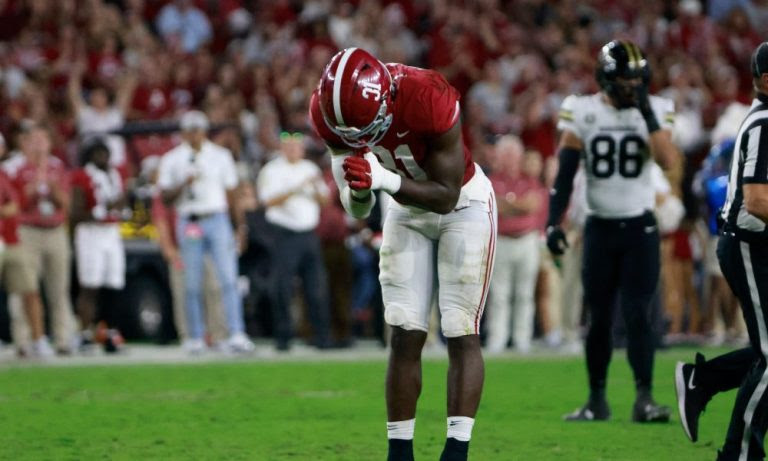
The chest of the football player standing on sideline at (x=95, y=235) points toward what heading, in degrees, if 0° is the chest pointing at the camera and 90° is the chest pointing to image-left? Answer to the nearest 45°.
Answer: approximately 315°

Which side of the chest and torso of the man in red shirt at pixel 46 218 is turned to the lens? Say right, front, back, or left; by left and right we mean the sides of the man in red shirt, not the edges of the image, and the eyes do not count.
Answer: front

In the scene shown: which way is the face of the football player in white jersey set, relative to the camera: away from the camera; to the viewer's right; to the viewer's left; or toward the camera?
toward the camera

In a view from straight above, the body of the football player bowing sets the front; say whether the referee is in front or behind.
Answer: behind

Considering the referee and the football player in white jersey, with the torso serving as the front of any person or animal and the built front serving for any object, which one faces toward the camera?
the football player in white jersey

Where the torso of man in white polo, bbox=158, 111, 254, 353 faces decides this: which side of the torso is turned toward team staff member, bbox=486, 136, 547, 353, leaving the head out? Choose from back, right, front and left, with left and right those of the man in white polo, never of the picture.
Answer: left

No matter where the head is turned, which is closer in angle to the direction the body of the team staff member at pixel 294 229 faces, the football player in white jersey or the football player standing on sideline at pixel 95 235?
the football player in white jersey

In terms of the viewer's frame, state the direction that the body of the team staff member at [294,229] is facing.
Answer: toward the camera

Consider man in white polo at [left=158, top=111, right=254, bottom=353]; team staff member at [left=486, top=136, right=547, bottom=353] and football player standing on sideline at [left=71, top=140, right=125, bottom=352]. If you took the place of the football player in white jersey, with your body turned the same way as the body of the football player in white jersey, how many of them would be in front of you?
0

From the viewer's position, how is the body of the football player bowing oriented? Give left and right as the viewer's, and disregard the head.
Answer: facing the viewer and to the left of the viewer

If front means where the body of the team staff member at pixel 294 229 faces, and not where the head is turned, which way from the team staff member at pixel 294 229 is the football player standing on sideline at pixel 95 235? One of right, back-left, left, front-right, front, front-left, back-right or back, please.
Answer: right
